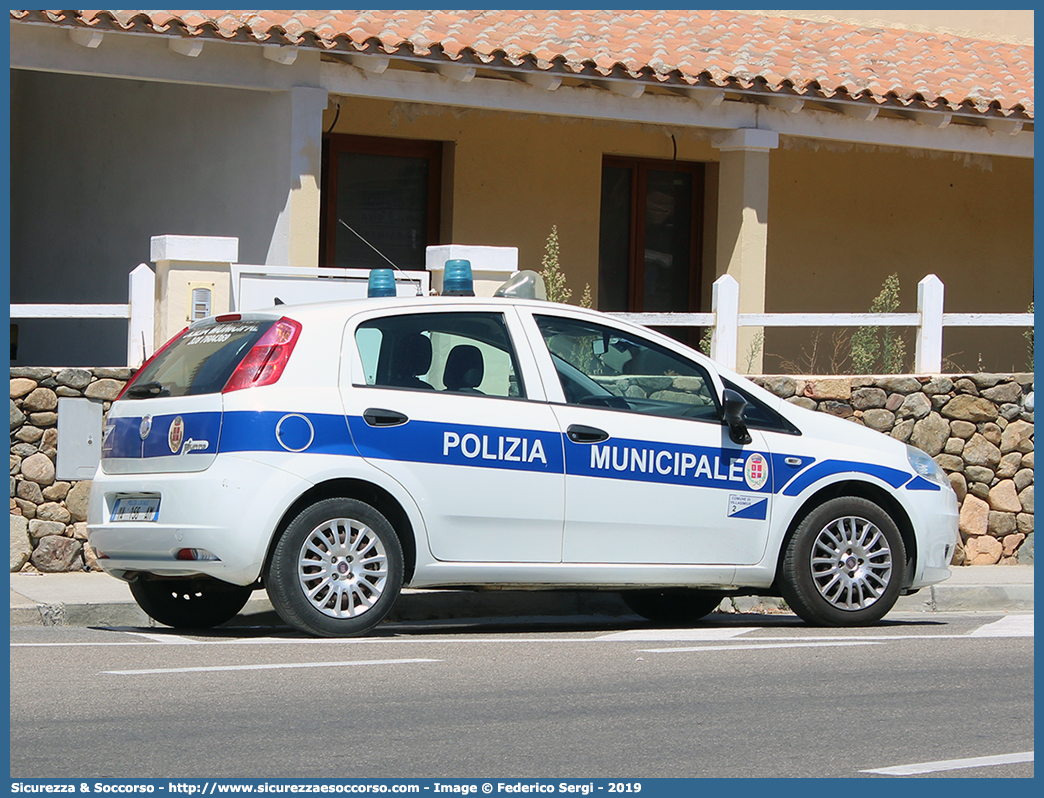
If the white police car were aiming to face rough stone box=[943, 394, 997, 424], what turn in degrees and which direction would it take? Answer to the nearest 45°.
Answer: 0° — it already faces it

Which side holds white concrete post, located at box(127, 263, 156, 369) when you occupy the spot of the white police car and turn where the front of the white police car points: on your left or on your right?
on your left

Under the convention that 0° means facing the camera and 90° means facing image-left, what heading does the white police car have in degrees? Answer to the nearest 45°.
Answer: approximately 225°

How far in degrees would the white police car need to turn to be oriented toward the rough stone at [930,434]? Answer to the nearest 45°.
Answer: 0° — it already faces it

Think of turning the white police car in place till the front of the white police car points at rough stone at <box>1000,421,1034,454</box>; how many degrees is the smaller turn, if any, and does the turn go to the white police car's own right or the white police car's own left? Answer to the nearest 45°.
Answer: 0° — it already faces it

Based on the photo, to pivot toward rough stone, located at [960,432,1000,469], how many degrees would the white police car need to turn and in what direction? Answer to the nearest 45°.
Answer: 0° — it already faces it

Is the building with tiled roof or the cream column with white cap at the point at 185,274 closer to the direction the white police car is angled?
the building with tiled roof

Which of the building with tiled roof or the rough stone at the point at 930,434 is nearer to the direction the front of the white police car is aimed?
the rough stone

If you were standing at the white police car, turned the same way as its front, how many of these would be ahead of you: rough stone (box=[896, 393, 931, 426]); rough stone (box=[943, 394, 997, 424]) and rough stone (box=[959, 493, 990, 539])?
3

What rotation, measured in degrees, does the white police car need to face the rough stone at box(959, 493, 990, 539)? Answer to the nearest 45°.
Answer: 0° — it already faces it
